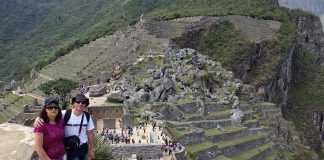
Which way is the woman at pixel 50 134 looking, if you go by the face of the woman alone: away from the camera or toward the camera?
toward the camera
